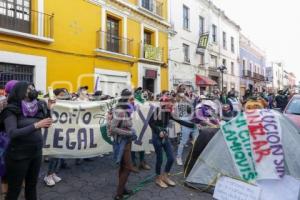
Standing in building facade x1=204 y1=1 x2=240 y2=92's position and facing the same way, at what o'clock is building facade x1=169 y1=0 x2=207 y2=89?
building facade x1=169 y1=0 x2=207 y2=89 is roughly at 2 o'clock from building facade x1=204 y1=1 x2=240 y2=92.

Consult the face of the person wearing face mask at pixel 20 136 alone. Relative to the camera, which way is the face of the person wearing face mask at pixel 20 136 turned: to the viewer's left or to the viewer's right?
to the viewer's right

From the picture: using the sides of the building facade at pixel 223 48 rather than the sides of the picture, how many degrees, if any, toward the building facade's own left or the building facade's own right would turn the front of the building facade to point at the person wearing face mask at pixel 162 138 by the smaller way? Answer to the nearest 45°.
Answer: approximately 45° to the building facade's own right

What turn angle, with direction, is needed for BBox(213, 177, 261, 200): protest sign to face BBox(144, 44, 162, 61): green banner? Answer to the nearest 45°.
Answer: approximately 180°

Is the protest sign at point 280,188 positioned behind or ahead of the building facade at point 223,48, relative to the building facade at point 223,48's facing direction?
ahead

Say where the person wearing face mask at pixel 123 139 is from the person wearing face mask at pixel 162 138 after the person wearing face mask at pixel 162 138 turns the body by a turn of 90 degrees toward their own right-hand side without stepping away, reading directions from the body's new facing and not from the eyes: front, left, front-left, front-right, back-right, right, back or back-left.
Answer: front

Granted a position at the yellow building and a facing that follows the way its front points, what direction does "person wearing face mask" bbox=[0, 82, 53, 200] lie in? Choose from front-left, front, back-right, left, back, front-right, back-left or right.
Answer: front-right

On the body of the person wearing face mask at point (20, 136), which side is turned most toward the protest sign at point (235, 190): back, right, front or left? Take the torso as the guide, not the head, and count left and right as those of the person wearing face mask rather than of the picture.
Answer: front

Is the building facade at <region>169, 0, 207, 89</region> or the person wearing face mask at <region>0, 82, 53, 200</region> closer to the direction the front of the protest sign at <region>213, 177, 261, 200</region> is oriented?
the person wearing face mask

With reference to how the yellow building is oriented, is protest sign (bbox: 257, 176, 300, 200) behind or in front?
in front

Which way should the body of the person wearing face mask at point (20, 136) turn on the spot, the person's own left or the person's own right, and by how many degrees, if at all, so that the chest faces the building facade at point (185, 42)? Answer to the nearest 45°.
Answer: approximately 90° to the person's own left

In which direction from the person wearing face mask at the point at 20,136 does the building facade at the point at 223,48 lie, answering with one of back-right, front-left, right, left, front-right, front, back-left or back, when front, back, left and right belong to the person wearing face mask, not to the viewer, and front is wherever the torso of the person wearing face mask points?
left
